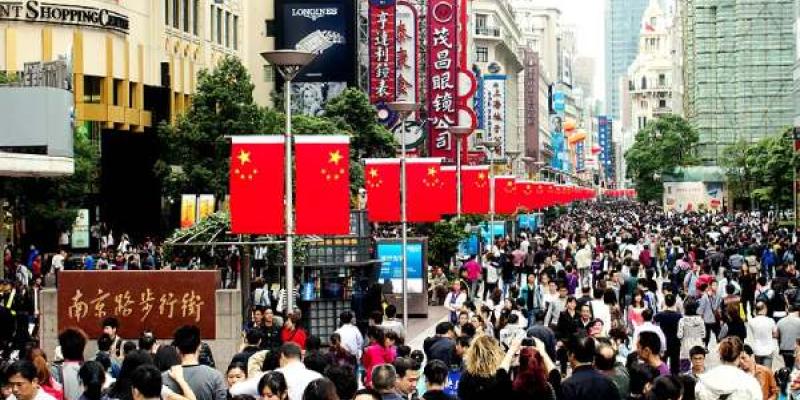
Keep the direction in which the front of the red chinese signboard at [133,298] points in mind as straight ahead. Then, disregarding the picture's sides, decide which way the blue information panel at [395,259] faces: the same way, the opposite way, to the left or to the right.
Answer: the same way

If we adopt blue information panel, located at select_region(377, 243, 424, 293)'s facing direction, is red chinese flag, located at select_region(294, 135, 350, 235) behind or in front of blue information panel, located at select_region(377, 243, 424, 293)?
in front

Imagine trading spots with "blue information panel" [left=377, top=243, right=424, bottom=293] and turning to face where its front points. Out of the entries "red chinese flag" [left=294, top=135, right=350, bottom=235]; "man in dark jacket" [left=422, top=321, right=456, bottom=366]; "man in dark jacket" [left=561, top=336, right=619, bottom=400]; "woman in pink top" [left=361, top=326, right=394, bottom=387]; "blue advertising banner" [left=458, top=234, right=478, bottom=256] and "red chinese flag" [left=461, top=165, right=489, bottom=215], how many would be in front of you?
4

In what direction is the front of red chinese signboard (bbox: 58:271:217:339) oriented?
toward the camera

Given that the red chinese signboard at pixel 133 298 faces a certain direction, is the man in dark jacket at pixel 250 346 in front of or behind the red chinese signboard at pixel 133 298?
in front

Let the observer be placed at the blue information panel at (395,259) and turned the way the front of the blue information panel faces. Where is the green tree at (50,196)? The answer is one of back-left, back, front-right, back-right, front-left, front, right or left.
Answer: back-right

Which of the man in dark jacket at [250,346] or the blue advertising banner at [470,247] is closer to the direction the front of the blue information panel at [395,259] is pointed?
the man in dark jacket

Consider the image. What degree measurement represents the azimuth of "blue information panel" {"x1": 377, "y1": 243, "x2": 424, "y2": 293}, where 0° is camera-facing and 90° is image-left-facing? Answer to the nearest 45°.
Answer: approximately 0°

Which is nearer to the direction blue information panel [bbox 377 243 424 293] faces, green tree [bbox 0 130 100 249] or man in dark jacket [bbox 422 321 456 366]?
the man in dark jacket

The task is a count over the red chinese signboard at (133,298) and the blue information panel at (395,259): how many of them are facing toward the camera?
2

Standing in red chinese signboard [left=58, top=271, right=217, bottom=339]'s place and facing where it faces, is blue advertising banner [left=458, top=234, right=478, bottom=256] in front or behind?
behind

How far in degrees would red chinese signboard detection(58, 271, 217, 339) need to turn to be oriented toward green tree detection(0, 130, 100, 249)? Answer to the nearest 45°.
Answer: approximately 180°

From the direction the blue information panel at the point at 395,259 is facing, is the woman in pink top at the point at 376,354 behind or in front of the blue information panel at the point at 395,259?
in front
